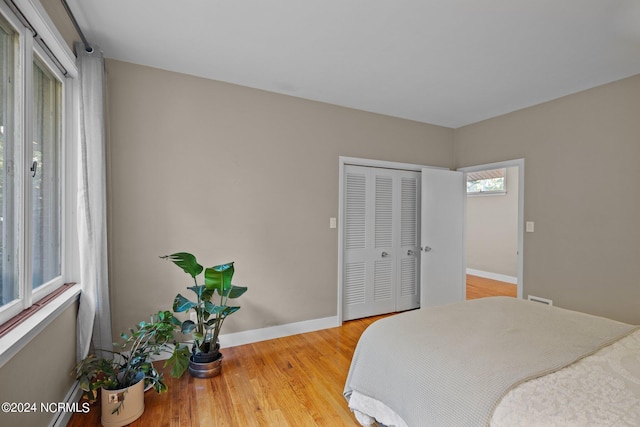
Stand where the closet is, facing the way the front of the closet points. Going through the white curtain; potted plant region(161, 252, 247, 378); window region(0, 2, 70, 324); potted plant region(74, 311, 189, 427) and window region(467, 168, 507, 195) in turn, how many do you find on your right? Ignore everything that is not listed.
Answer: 4

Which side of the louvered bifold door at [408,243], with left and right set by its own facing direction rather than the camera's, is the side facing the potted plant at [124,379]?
right

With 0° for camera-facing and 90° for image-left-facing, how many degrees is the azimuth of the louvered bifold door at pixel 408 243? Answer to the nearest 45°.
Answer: approximately 315°

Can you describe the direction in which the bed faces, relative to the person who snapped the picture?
facing away from the viewer and to the left of the viewer

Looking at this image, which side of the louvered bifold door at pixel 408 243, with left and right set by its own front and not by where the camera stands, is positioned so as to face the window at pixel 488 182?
left

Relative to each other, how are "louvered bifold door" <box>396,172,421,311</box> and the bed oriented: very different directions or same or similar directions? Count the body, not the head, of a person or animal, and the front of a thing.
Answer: very different directions
